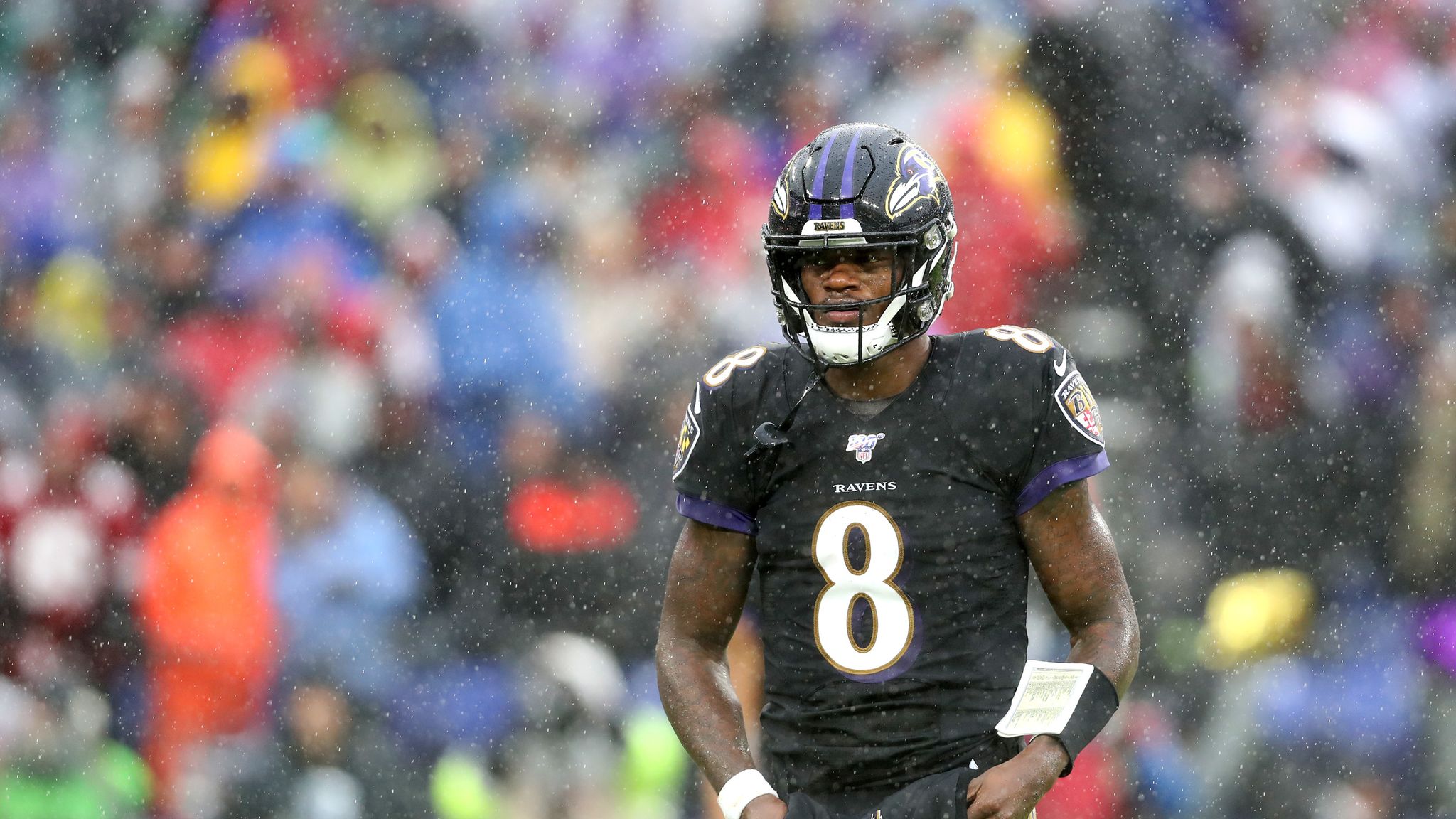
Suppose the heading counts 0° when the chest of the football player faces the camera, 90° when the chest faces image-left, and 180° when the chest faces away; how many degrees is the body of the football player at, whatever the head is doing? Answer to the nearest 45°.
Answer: approximately 0°
